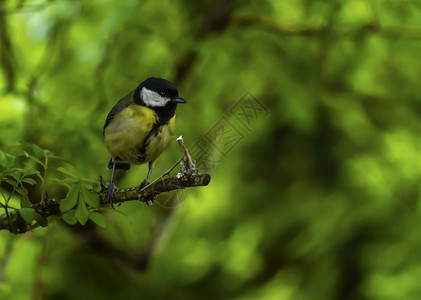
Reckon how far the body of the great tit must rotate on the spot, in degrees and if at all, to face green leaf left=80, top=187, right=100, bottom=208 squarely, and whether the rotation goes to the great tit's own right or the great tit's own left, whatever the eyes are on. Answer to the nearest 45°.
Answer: approximately 135° to the great tit's own right

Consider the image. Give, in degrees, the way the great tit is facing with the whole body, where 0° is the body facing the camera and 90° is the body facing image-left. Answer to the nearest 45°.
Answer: approximately 315°
